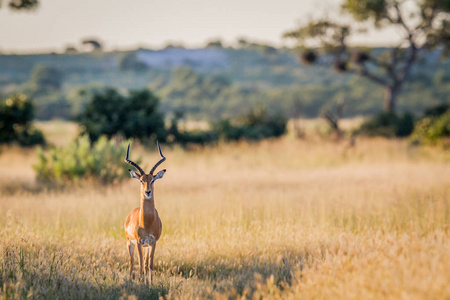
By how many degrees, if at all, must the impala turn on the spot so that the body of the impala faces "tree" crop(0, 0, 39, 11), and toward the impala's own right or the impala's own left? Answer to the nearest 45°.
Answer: approximately 180°

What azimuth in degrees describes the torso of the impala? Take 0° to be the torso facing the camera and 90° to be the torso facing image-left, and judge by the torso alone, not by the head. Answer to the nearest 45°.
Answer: approximately 0°

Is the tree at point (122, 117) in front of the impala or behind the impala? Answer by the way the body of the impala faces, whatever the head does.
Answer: behind

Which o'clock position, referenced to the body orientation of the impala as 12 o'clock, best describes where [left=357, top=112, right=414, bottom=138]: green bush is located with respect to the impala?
The green bush is roughly at 7 o'clock from the impala.

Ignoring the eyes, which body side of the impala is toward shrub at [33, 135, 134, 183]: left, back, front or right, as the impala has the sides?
back

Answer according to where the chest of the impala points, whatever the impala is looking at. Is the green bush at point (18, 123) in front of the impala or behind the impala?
behind
